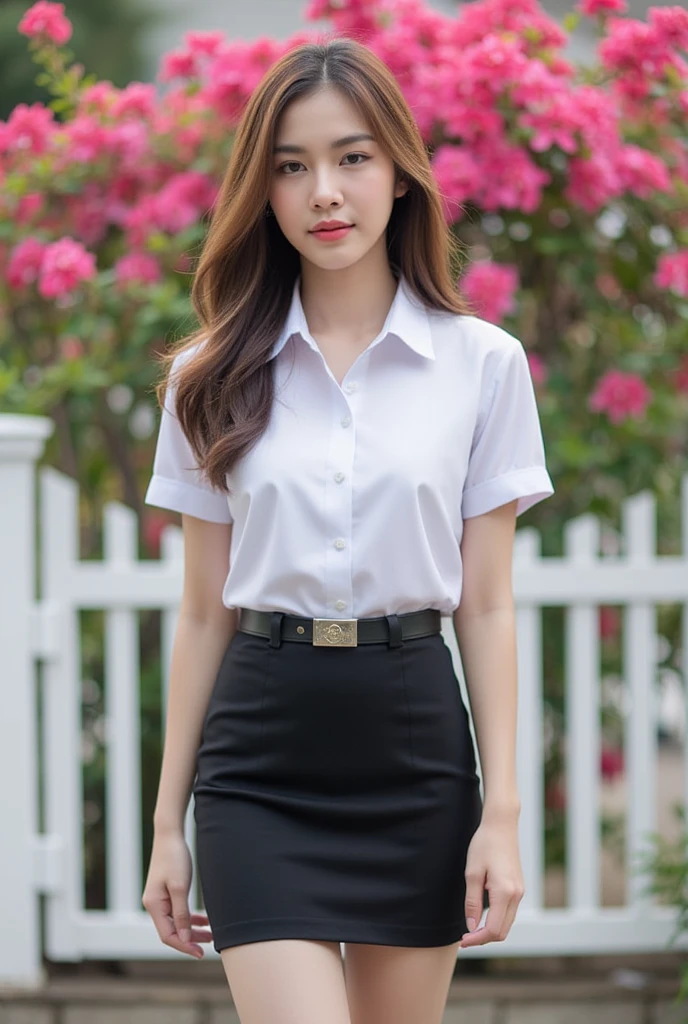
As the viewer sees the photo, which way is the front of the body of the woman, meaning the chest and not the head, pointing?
toward the camera

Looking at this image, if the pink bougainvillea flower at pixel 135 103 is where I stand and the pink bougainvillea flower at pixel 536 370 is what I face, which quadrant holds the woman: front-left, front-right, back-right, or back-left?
front-right

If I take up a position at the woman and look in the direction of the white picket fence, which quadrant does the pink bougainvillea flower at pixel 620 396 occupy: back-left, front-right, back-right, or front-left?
front-right

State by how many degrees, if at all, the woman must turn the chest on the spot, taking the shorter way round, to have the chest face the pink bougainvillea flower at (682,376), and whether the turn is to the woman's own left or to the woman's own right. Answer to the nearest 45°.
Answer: approximately 135° to the woman's own left

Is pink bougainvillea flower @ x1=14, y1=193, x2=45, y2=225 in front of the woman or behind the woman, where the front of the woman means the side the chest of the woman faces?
behind

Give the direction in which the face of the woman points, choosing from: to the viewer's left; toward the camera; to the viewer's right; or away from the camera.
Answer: toward the camera

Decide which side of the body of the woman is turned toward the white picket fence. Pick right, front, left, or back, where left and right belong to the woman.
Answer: back

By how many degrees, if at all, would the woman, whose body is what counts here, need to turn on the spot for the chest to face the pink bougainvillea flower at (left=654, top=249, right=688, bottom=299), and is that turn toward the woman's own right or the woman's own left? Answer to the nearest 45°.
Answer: approximately 135° to the woman's own left

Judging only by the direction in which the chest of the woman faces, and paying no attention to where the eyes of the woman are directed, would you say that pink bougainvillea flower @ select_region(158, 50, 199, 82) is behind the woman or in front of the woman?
behind

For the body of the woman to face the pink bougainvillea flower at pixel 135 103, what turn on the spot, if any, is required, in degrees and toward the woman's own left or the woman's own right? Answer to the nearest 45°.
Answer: approximately 180°

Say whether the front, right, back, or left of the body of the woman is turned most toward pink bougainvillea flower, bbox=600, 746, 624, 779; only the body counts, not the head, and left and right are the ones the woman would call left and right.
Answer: back
